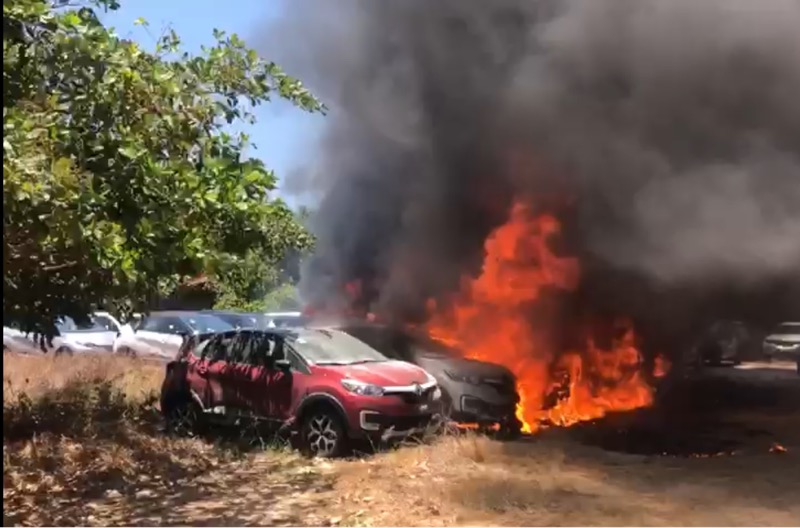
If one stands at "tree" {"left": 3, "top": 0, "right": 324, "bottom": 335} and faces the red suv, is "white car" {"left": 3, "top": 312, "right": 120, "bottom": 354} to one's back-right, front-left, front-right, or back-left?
front-left

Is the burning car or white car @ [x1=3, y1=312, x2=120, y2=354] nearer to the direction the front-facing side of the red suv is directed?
the burning car

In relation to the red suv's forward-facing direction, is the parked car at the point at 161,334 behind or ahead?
behind

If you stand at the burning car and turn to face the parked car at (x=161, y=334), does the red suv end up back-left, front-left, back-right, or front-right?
front-left

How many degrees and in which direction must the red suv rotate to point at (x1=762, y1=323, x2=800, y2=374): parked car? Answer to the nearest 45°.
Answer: approximately 90° to its left

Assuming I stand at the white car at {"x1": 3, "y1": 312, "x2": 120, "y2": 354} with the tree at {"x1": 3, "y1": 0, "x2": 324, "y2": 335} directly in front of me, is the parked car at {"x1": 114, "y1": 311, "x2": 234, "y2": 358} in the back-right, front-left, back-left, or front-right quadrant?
front-left

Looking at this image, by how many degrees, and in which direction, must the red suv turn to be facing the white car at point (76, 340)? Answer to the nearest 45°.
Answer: approximately 180°

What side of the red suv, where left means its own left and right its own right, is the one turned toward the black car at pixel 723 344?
left

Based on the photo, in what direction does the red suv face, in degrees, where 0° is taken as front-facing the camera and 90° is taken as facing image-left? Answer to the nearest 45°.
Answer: approximately 315°

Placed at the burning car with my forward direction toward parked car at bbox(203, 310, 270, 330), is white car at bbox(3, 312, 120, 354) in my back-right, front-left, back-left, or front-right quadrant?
front-left

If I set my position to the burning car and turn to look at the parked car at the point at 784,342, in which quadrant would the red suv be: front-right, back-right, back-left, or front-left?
back-left
